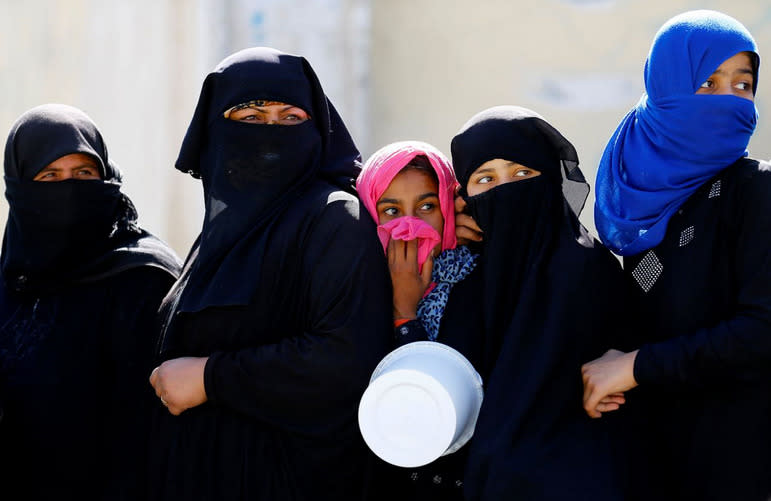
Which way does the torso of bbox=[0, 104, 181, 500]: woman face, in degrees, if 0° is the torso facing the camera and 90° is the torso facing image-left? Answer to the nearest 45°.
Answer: approximately 0°

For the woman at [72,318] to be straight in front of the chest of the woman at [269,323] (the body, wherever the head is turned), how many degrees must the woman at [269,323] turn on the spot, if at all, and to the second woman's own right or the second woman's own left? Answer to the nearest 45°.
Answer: approximately 90° to the second woman's own right

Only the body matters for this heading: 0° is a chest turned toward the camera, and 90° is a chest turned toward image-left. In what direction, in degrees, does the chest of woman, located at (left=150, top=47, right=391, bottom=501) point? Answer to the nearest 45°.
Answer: approximately 45°

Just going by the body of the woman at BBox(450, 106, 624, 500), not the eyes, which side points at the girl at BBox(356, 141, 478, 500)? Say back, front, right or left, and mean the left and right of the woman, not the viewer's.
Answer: right

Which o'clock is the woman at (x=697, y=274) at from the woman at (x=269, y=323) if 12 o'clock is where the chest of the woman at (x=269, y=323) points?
the woman at (x=697, y=274) is roughly at 8 o'clock from the woman at (x=269, y=323).

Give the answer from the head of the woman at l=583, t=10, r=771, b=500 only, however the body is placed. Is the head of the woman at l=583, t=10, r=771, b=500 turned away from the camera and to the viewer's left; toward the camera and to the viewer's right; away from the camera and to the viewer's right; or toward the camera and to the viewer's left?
toward the camera and to the viewer's right

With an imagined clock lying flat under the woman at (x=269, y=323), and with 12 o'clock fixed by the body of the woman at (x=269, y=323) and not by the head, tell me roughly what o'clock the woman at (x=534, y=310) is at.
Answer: the woman at (x=534, y=310) is roughly at 8 o'clock from the woman at (x=269, y=323).

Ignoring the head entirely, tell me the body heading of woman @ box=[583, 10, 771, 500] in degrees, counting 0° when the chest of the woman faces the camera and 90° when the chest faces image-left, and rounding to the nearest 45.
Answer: approximately 45°
